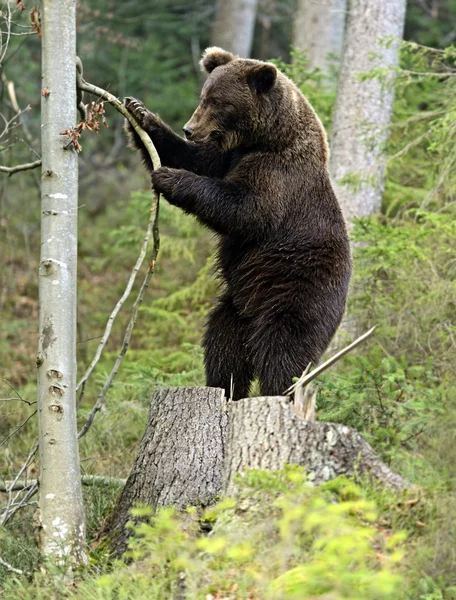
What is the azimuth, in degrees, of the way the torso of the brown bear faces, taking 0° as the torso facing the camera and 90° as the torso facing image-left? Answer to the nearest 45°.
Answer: approximately 90°

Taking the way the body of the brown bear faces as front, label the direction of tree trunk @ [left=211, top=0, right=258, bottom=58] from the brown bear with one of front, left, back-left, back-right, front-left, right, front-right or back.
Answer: right

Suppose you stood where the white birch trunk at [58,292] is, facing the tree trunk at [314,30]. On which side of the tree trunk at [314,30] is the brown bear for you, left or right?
right

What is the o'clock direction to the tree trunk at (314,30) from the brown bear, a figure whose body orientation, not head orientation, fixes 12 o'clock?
The tree trunk is roughly at 3 o'clock from the brown bear.

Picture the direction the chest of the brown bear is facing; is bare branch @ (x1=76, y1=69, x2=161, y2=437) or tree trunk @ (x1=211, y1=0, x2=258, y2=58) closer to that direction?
the bare branch

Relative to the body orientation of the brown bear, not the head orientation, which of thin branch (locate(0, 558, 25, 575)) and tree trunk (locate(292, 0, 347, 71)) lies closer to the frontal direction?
the thin branch

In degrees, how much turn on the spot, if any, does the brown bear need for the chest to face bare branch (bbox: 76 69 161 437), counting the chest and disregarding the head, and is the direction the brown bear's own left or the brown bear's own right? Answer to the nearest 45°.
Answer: approximately 45° to the brown bear's own left

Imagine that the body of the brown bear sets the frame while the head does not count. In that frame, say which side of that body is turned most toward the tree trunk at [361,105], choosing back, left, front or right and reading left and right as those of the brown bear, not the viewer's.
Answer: right
